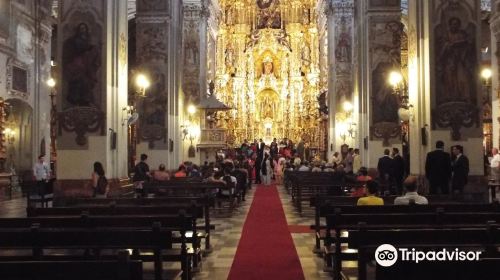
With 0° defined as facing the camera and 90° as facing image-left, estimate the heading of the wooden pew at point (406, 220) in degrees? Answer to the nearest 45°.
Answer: approximately 180°

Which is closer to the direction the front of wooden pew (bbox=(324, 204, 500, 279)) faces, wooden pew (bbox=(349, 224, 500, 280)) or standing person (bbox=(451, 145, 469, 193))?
the standing person

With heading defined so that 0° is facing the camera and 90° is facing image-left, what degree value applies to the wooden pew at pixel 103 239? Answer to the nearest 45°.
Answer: approximately 180°

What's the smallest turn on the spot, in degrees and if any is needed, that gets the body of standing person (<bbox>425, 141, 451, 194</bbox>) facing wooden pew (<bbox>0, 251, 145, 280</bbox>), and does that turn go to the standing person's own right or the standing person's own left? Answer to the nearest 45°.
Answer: approximately 180°

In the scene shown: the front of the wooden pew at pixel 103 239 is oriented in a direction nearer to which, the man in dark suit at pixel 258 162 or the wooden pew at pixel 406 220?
the man in dark suit

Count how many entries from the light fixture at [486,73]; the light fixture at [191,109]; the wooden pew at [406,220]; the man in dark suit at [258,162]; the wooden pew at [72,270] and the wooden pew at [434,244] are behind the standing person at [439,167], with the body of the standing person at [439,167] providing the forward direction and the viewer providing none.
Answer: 3

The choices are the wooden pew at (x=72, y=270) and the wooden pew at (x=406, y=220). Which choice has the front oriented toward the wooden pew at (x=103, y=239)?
the wooden pew at (x=72, y=270)

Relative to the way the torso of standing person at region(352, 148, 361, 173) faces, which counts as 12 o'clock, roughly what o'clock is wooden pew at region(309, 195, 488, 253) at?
The wooden pew is roughly at 6 o'clock from the standing person.

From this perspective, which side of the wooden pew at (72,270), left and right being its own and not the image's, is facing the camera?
back

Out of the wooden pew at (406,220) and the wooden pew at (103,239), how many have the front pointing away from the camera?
2

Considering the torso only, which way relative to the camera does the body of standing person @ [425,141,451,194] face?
away from the camera

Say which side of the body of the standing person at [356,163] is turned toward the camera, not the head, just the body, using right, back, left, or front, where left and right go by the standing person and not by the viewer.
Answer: back
